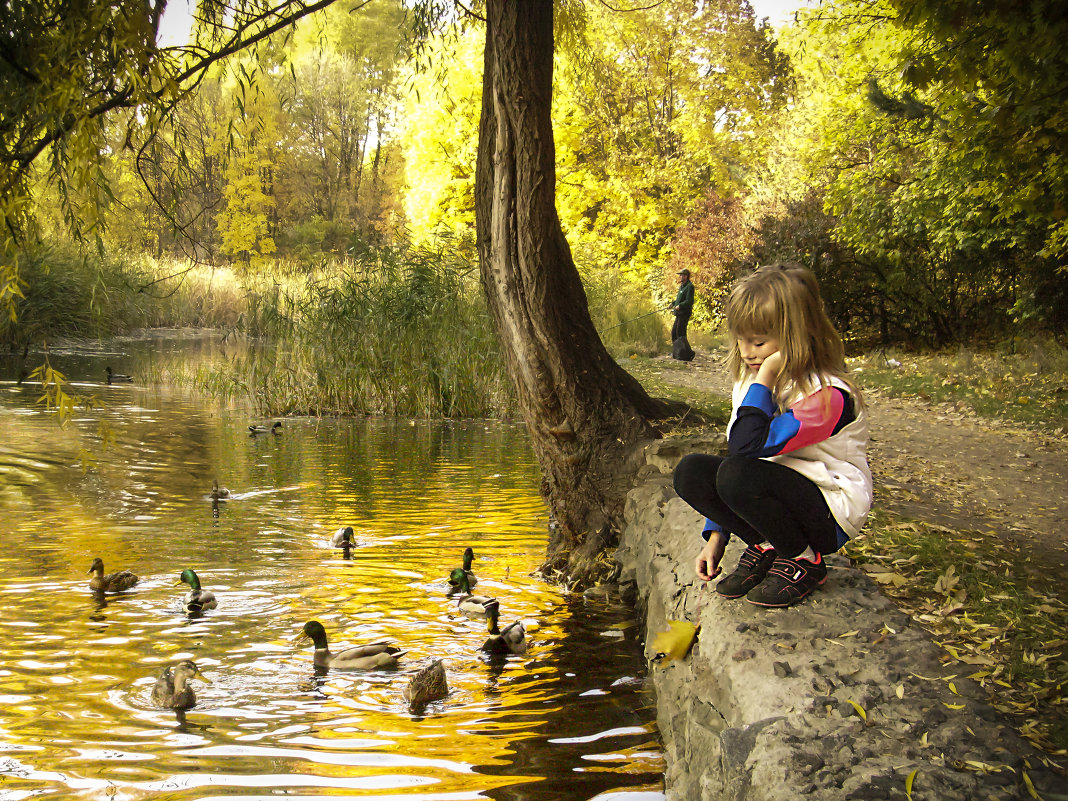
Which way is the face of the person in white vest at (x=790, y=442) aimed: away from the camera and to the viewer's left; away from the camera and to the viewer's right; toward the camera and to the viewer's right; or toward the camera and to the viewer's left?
toward the camera and to the viewer's left

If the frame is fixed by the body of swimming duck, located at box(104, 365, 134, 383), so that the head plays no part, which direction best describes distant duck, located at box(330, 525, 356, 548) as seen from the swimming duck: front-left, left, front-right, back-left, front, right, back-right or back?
left

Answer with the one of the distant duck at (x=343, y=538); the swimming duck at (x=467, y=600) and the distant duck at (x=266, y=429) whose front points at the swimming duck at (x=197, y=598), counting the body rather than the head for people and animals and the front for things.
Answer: the swimming duck at (x=467, y=600)

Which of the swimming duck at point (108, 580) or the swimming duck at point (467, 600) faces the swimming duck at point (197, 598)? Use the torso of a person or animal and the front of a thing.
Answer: the swimming duck at point (467, 600)
